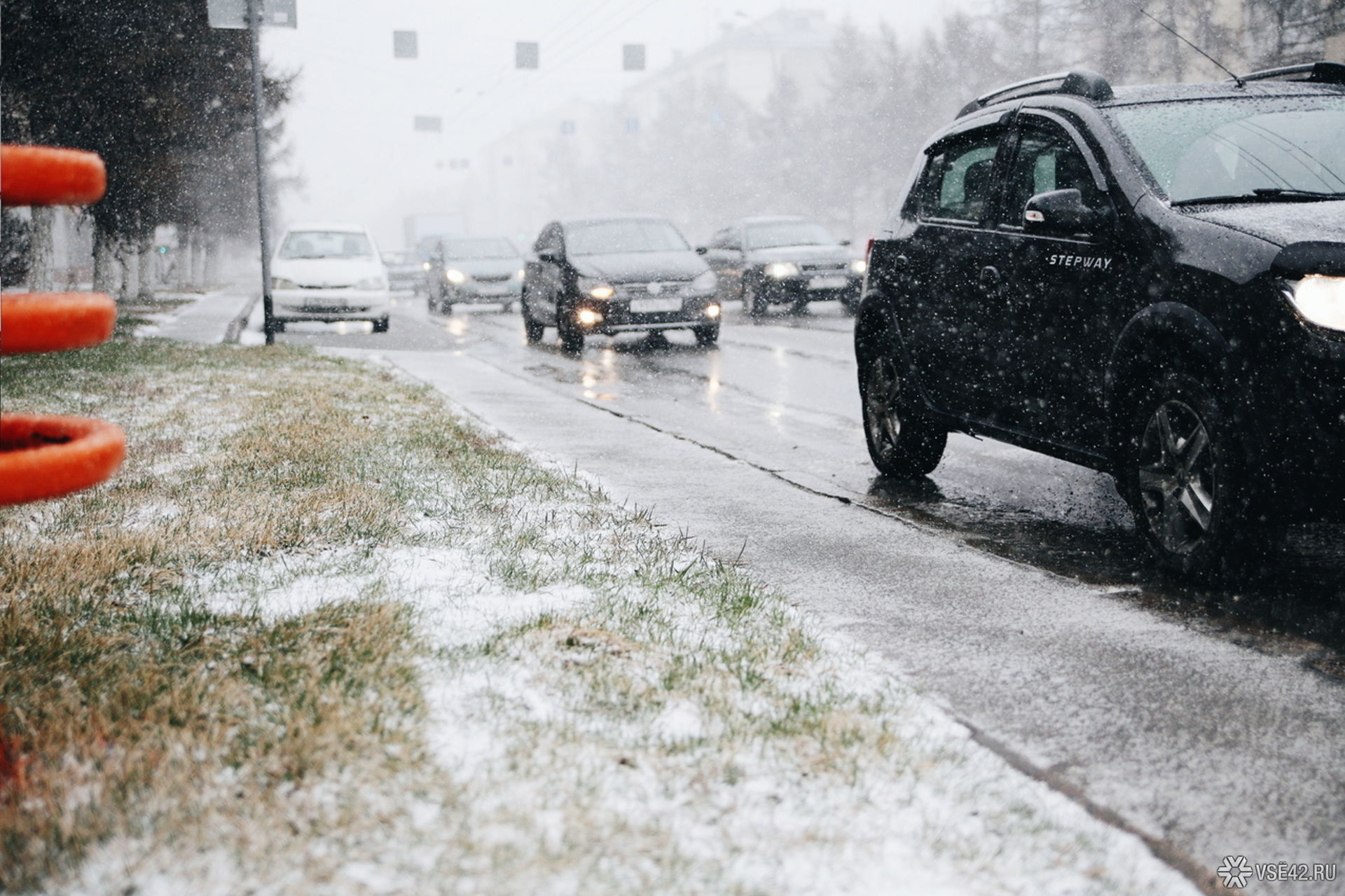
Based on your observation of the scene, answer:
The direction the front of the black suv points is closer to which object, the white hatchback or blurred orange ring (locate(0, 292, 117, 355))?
the blurred orange ring

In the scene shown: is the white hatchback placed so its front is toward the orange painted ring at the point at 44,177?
yes

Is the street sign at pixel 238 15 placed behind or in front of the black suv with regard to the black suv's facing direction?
behind

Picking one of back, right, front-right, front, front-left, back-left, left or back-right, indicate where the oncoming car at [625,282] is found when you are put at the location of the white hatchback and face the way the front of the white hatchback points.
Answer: front-left

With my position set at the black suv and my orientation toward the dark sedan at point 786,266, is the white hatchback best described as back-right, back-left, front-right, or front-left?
front-left

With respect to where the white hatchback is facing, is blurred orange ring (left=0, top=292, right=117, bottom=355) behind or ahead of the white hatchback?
ahead

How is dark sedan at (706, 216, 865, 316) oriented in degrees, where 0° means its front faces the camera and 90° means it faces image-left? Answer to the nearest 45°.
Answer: approximately 315°

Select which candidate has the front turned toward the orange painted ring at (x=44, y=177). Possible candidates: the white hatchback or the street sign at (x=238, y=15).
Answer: the white hatchback

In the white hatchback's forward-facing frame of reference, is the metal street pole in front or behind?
in front

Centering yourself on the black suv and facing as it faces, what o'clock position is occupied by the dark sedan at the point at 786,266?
The dark sedan is roughly at 7 o'clock from the black suv.

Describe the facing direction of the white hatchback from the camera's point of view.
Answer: facing the viewer
